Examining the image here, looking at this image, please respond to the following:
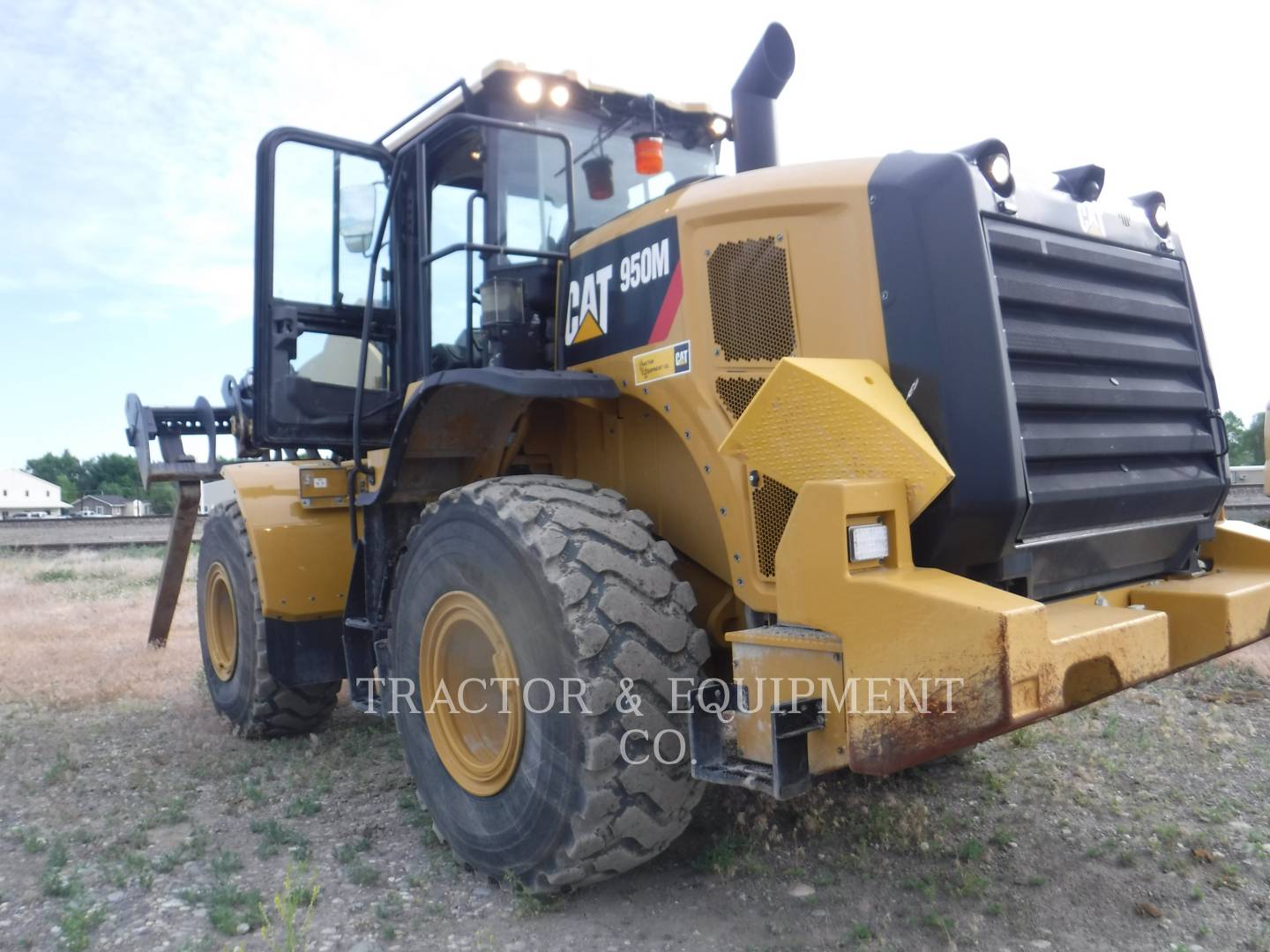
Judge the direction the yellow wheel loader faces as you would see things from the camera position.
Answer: facing away from the viewer and to the left of the viewer
